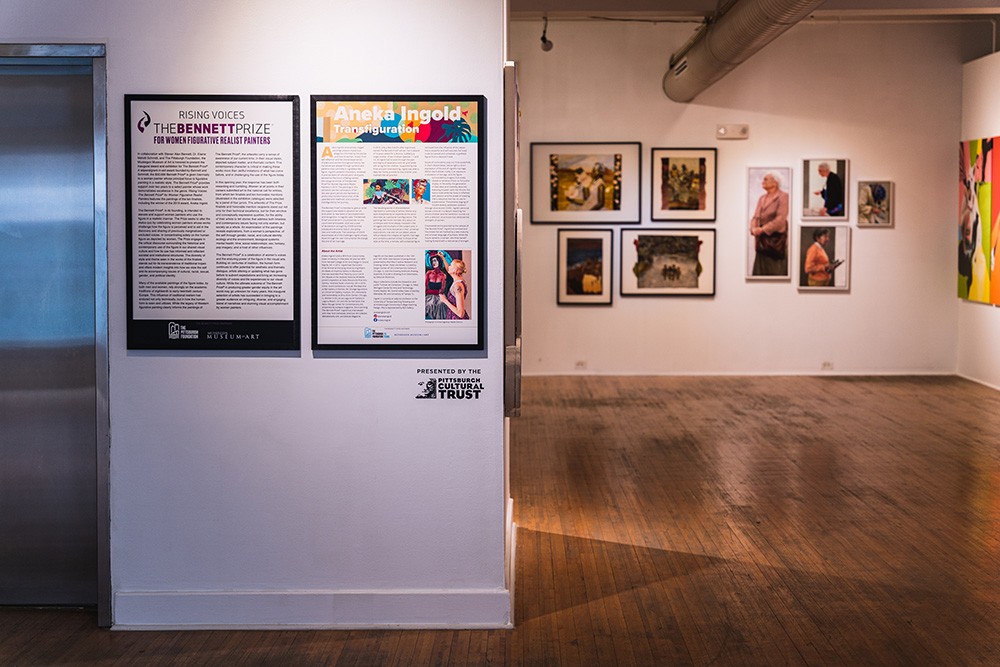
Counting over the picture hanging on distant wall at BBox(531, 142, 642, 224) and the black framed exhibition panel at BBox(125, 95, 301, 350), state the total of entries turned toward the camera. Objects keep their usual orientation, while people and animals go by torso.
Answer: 2

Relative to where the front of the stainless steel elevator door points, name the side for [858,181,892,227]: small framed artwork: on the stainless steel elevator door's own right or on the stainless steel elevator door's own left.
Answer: on the stainless steel elevator door's own left

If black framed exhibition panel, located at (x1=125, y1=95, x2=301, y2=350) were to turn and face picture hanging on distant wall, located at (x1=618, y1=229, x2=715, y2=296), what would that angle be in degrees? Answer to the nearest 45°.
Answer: approximately 135° to its left

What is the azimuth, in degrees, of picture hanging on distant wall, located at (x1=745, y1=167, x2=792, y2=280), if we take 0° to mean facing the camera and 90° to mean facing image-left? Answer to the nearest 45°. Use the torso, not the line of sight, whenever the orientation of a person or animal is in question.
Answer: approximately 0°

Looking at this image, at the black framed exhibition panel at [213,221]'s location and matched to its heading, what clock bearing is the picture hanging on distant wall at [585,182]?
The picture hanging on distant wall is roughly at 7 o'clock from the black framed exhibition panel.

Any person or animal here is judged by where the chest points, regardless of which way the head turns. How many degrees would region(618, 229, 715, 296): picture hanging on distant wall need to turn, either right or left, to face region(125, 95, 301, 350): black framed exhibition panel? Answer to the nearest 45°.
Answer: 0° — it already faces it
